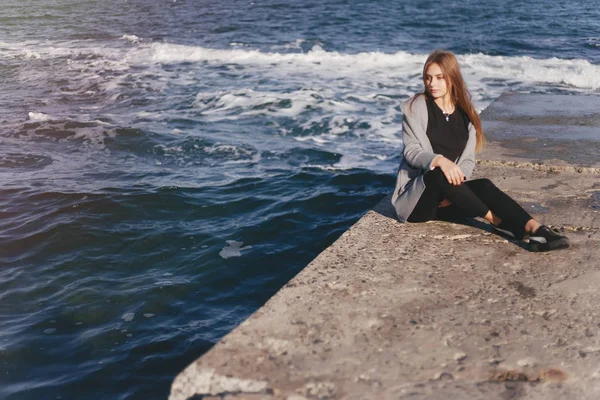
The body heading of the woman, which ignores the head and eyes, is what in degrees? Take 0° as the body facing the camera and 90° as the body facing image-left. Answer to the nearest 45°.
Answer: approximately 315°
